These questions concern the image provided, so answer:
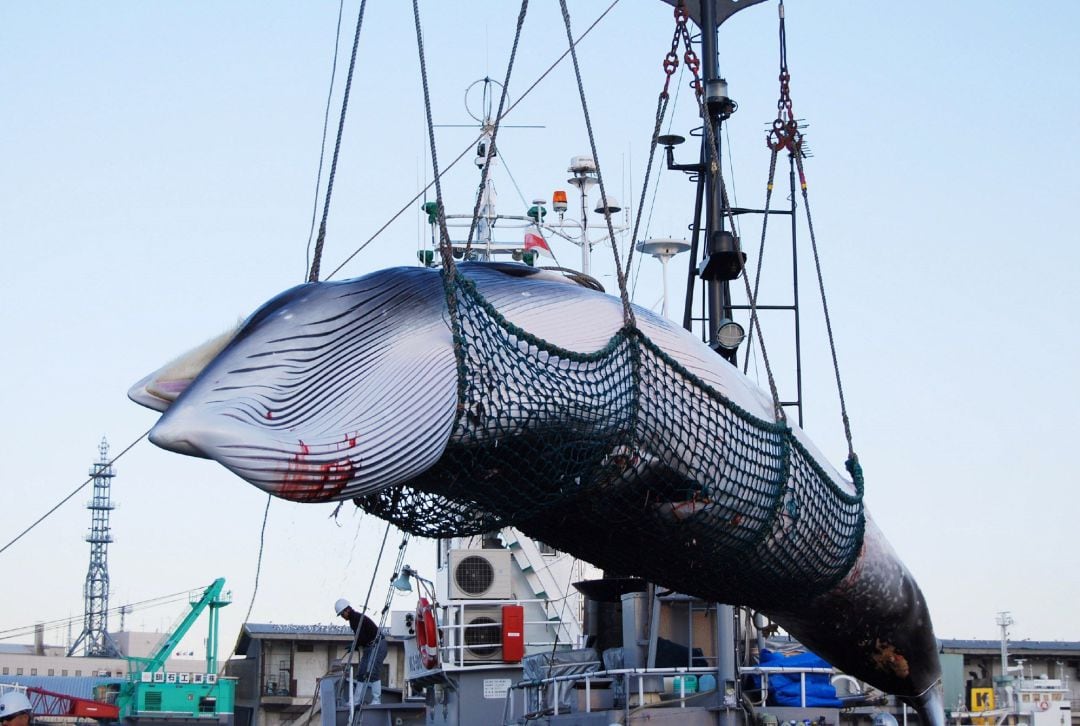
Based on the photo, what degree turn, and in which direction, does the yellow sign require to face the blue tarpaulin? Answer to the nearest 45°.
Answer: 0° — it already faces it

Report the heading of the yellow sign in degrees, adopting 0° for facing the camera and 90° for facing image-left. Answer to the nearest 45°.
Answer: approximately 0°

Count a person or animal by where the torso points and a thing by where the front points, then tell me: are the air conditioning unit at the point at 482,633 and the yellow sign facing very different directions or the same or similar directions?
same or similar directions

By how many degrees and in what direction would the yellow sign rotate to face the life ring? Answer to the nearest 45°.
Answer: approximately 90° to its right

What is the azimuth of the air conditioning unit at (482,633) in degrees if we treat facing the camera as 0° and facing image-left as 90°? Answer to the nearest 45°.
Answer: approximately 0°

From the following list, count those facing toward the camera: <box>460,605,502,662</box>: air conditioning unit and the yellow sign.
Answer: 2

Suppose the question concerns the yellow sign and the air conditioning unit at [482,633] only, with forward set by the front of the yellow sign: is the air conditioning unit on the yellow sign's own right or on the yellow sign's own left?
on the yellow sign's own right

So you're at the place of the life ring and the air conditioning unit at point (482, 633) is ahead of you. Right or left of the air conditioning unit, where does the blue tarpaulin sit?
right
